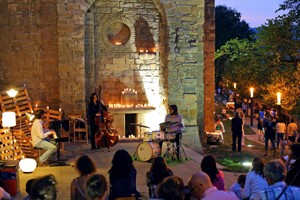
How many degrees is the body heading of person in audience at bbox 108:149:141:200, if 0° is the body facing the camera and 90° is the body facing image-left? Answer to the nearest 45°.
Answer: approximately 180°

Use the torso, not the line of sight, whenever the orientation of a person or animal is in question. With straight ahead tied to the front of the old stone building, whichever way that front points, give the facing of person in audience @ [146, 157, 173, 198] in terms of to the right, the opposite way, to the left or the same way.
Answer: the opposite way

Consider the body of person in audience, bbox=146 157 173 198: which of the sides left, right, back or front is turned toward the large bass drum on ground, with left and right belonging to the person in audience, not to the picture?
front

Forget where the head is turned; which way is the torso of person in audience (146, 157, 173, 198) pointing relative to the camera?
away from the camera

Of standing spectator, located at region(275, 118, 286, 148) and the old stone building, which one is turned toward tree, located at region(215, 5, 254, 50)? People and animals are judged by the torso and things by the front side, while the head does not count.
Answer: the standing spectator

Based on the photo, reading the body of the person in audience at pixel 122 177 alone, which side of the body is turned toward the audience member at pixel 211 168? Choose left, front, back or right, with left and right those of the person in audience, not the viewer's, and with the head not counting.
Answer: right

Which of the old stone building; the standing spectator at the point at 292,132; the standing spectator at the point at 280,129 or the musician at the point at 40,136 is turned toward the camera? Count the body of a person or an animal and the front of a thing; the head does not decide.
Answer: the old stone building

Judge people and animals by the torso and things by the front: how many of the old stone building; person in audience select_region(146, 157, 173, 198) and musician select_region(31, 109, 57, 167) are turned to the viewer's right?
1

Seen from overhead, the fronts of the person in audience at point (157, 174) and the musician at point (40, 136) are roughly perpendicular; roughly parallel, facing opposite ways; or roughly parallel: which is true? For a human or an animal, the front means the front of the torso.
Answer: roughly perpendicular

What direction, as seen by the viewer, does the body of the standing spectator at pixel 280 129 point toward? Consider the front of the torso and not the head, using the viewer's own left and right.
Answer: facing away from the viewer
